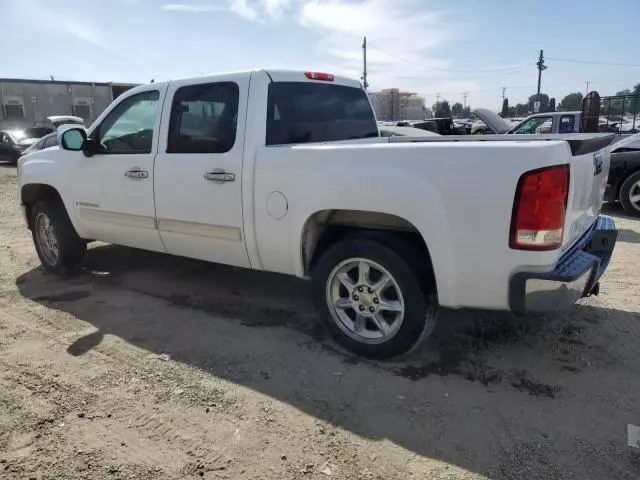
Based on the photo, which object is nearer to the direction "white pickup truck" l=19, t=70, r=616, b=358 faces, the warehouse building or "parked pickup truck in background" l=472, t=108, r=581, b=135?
the warehouse building

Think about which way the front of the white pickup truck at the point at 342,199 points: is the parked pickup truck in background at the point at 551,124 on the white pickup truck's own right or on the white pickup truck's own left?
on the white pickup truck's own right

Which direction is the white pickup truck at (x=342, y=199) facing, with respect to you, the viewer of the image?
facing away from the viewer and to the left of the viewer

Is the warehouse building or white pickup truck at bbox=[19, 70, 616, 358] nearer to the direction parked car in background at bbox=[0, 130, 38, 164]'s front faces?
the white pickup truck

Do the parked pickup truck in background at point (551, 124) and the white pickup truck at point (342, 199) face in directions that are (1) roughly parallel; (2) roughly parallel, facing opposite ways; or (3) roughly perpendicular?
roughly parallel

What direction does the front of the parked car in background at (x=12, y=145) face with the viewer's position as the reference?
facing the viewer and to the right of the viewer

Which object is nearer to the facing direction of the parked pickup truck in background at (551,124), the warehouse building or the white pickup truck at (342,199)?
the warehouse building

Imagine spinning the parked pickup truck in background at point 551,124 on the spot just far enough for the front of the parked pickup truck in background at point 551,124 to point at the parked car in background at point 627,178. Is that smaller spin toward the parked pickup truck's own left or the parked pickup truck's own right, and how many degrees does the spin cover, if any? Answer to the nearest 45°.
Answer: approximately 90° to the parked pickup truck's own left

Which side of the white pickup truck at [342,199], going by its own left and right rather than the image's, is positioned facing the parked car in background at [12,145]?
front

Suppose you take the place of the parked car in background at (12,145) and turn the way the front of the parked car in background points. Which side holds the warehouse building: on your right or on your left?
on your left

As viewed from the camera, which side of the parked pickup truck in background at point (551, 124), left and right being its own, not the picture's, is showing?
left

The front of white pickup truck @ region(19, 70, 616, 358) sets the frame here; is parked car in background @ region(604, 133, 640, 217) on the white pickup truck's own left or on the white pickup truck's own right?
on the white pickup truck's own right

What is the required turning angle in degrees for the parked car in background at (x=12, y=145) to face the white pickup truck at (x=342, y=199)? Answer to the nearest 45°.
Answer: approximately 45° to its right

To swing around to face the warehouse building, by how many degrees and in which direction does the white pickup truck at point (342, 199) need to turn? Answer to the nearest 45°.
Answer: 0° — it already faces it
